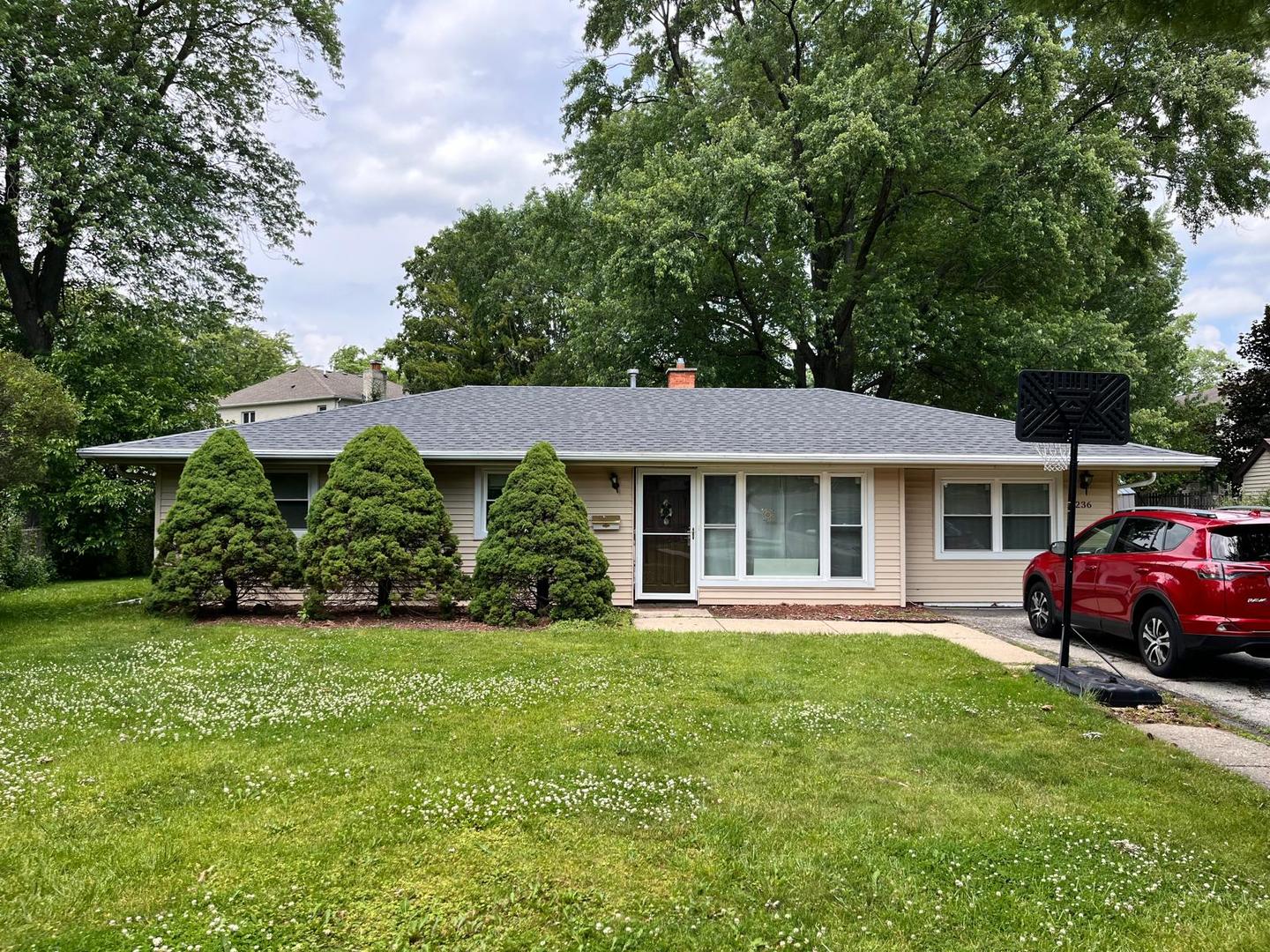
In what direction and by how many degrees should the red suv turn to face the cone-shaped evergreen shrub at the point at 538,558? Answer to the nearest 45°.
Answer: approximately 45° to its left

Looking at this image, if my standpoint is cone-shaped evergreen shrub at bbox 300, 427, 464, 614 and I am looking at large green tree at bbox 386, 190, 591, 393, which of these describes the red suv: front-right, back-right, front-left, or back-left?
back-right

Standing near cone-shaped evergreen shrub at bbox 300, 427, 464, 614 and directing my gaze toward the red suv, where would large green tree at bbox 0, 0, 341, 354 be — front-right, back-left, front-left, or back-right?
back-left

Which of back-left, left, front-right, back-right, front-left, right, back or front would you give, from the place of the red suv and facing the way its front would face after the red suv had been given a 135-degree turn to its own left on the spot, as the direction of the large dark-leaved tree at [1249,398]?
back

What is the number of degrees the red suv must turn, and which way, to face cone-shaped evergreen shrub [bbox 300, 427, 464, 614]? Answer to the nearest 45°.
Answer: approximately 45° to its left

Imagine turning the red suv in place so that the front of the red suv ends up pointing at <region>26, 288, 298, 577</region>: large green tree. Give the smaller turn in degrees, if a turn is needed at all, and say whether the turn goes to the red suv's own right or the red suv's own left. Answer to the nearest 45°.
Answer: approximately 45° to the red suv's own left

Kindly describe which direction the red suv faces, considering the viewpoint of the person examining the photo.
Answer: facing away from the viewer and to the left of the viewer

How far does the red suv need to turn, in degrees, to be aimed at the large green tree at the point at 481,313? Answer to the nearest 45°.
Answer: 0° — it already faces it
